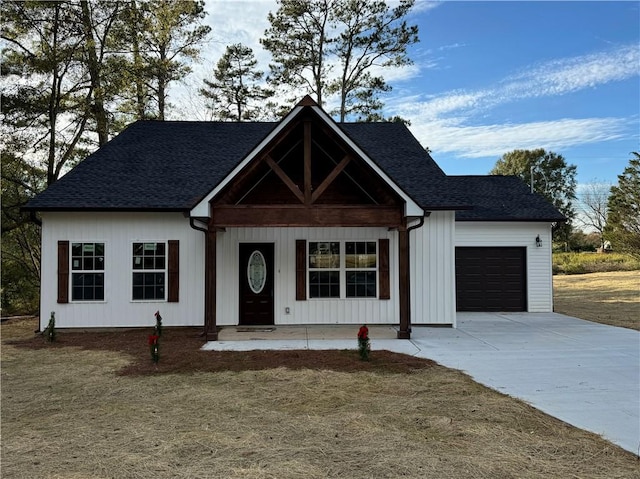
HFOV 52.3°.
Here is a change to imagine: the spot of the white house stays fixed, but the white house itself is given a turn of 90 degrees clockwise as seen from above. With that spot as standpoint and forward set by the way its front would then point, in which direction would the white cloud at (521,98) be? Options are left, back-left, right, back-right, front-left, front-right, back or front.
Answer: back-right

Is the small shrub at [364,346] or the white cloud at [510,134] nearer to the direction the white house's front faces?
the small shrub

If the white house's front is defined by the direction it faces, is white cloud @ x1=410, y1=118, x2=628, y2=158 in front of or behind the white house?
behind

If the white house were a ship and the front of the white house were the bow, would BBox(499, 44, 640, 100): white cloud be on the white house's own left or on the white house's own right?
on the white house's own left

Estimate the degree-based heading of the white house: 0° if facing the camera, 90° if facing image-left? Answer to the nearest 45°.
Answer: approximately 0°

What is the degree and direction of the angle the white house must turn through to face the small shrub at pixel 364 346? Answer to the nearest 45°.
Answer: approximately 45° to its left
